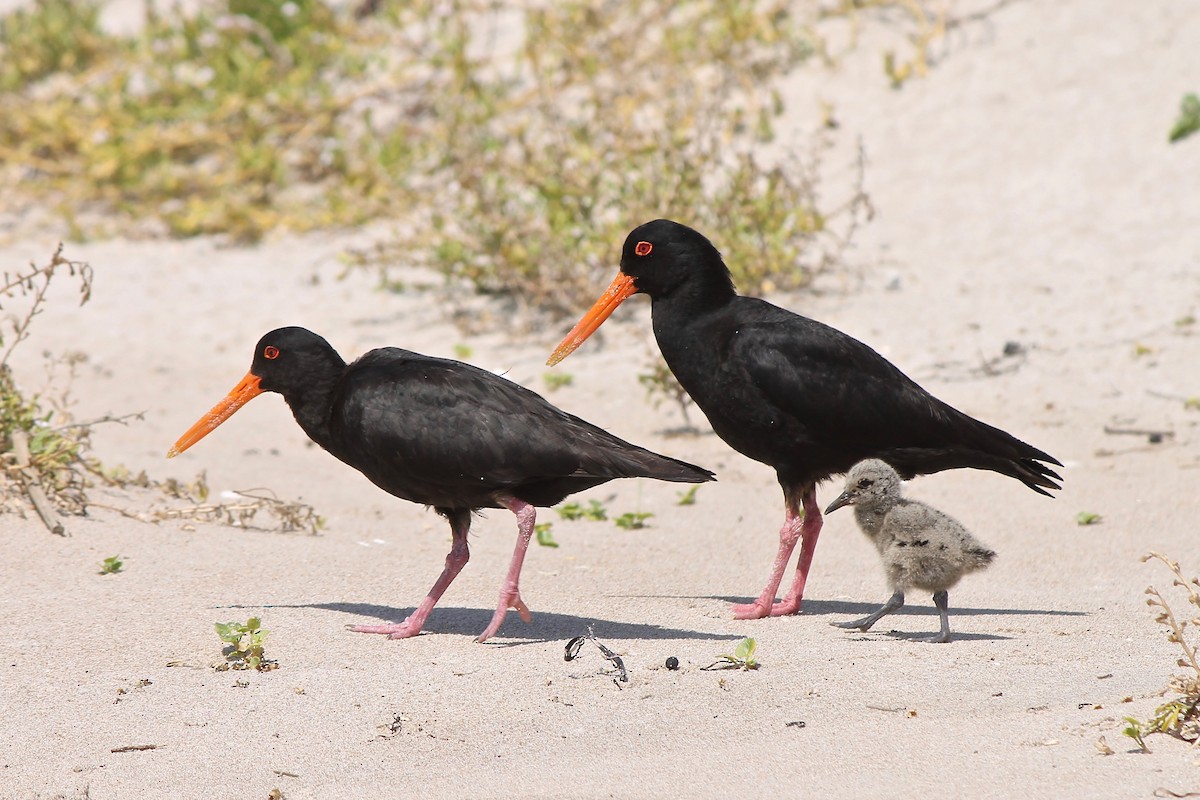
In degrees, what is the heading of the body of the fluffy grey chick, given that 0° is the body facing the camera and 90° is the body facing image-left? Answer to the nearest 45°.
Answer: approximately 90°

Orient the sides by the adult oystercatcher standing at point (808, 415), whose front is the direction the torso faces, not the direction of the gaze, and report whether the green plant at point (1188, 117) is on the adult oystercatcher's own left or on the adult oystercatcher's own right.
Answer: on the adult oystercatcher's own right

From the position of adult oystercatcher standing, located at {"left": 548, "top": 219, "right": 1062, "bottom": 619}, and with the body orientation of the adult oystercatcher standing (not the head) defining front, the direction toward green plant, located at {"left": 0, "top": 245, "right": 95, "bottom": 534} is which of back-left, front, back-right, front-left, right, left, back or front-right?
front

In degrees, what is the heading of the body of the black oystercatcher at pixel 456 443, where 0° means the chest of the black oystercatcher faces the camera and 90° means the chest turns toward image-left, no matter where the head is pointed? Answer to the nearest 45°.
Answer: approximately 90°

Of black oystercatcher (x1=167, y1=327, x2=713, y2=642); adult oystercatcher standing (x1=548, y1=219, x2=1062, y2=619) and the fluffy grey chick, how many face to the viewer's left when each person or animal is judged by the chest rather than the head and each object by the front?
3

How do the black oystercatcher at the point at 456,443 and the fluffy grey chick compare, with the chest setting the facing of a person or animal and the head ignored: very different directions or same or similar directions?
same or similar directions

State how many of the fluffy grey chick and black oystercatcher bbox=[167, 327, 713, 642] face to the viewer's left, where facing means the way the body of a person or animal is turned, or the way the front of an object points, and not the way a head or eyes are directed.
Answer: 2

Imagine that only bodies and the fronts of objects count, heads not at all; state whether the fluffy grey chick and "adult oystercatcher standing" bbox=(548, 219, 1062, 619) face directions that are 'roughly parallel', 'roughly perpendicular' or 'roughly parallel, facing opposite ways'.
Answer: roughly parallel

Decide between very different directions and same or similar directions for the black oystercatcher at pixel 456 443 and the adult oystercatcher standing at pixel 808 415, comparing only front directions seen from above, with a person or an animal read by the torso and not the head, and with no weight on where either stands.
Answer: same or similar directions

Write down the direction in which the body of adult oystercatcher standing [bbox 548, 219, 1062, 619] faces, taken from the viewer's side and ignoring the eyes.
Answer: to the viewer's left
